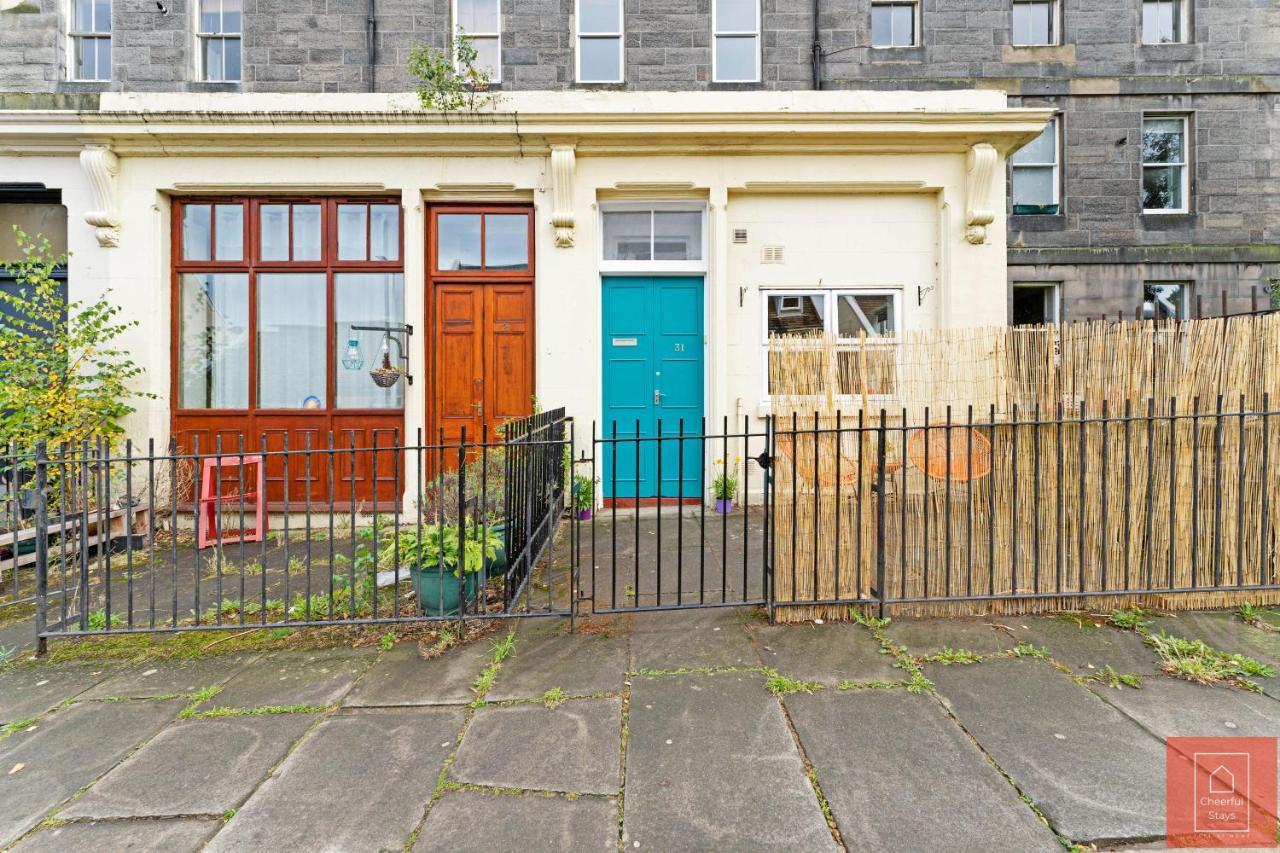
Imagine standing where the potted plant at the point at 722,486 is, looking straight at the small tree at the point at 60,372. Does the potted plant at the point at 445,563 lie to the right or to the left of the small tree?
left

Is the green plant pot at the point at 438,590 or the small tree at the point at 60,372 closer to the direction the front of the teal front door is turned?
the green plant pot

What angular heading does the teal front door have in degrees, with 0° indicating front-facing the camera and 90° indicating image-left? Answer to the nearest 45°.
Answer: approximately 0°

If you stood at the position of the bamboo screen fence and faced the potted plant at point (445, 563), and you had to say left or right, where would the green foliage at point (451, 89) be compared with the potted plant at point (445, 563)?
right

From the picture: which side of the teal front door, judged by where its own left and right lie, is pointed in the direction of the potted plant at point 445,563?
front
